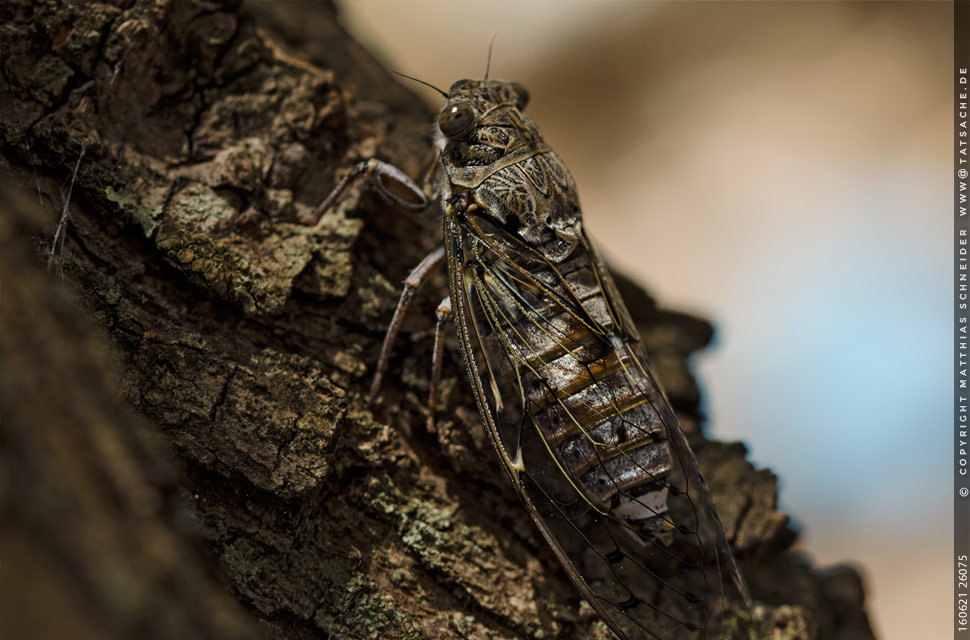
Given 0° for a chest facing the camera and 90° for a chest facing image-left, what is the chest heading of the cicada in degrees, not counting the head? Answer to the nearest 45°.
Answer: approximately 135°
